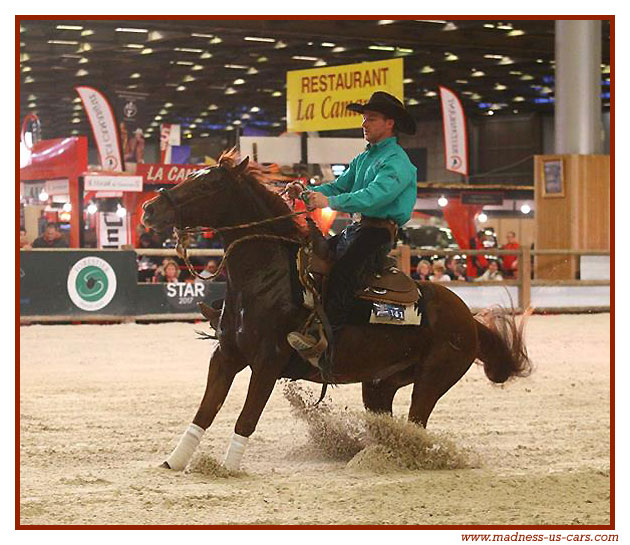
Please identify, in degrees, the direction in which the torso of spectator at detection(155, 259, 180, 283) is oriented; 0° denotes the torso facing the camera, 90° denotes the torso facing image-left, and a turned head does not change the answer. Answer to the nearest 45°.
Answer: approximately 0°

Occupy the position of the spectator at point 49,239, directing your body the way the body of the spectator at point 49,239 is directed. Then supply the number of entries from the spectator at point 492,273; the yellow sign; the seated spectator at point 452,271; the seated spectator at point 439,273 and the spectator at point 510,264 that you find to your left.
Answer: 5

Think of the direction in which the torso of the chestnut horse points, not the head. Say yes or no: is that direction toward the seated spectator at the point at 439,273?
no

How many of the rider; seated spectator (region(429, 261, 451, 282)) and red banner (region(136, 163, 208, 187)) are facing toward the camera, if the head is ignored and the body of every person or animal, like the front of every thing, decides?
2

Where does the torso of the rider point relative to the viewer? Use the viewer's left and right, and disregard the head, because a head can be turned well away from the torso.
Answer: facing to the left of the viewer

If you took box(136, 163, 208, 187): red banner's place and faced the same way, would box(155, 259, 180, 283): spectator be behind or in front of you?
in front

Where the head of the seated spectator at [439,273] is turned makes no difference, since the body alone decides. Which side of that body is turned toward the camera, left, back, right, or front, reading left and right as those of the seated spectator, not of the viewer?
front

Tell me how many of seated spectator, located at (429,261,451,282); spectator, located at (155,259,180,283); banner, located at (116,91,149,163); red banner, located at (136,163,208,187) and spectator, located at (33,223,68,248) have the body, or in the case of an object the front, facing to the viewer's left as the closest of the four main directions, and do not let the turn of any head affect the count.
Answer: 0

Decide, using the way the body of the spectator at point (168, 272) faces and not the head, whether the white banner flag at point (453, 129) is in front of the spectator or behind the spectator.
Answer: behind

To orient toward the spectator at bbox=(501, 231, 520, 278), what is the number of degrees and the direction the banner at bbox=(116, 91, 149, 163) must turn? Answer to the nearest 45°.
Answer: approximately 45° to its left

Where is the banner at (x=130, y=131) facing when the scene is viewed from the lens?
facing the viewer

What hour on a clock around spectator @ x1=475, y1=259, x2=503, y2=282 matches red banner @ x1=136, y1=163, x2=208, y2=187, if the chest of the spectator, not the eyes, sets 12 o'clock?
The red banner is roughly at 4 o'clock from the spectator.

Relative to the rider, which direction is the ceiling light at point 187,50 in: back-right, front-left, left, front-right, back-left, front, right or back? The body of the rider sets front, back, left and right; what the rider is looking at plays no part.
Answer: right

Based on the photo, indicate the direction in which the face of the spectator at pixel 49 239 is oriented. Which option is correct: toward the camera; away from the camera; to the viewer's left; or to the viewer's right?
toward the camera

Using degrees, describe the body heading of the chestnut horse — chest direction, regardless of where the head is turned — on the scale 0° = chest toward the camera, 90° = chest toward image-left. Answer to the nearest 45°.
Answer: approximately 45°

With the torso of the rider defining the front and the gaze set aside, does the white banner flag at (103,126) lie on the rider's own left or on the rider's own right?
on the rider's own right

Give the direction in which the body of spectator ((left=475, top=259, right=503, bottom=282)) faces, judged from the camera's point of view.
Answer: toward the camera

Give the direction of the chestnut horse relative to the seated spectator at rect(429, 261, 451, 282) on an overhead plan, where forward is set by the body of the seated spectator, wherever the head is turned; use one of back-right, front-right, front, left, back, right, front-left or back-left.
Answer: front

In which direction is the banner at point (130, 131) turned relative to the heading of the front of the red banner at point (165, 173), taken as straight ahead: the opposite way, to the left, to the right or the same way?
the same way
